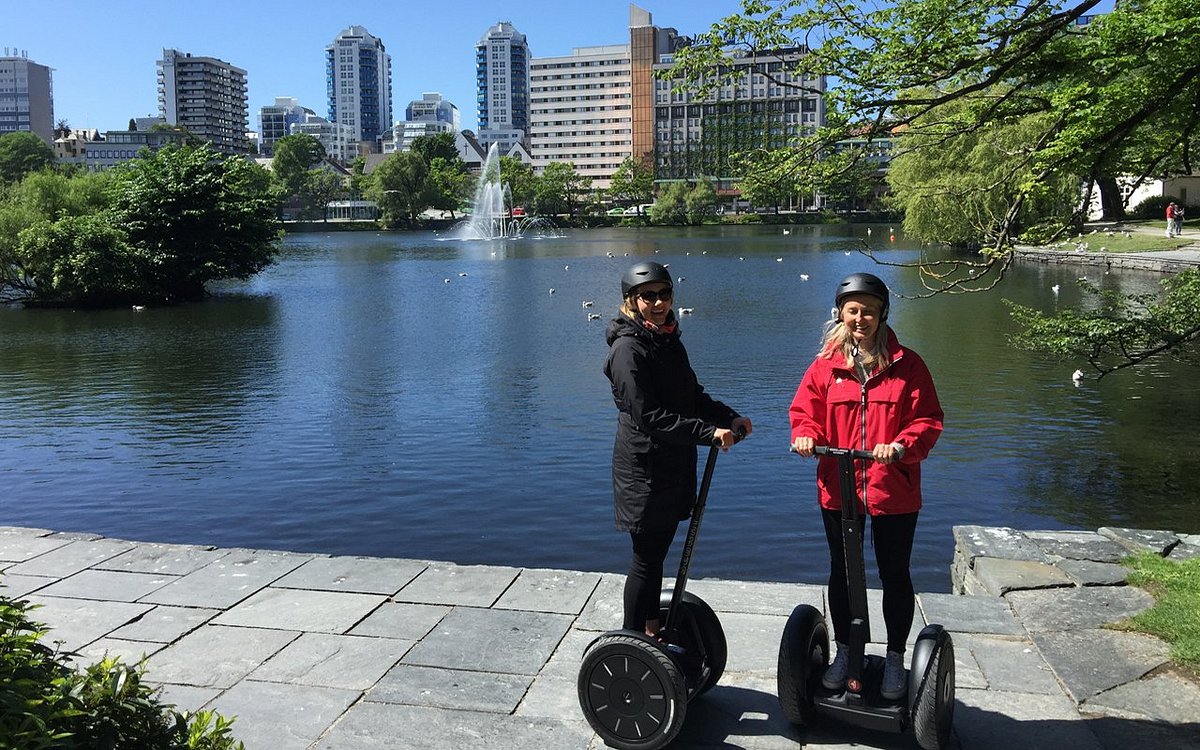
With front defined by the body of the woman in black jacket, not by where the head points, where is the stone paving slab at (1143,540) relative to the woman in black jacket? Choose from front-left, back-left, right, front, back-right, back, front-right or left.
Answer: left

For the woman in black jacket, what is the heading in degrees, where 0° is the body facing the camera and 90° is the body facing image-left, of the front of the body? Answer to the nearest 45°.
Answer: approximately 315°

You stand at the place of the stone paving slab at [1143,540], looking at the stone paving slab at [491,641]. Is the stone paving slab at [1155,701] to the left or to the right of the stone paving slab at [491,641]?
left

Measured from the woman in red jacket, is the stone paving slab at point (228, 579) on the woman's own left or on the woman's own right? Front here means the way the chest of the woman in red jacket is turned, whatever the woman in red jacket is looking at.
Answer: on the woman's own right

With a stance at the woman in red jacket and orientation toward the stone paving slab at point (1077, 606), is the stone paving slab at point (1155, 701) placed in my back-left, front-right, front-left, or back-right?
front-right

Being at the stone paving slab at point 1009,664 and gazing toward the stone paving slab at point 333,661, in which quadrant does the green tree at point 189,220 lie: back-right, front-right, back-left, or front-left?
front-right

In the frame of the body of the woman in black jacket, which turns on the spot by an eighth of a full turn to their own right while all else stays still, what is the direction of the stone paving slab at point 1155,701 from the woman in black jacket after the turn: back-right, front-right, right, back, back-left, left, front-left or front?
left

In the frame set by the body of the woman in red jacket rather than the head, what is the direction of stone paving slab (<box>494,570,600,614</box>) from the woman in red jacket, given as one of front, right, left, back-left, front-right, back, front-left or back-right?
back-right

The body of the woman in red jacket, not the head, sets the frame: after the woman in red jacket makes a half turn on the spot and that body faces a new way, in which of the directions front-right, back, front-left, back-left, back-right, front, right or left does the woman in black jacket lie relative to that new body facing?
left

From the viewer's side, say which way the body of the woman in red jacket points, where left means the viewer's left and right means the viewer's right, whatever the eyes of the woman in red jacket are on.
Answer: facing the viewer

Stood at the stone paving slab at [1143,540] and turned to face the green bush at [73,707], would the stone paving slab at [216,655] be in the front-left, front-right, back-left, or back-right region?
front-right

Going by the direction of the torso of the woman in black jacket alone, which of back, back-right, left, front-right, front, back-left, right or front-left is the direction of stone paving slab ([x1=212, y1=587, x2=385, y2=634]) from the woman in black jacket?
back
